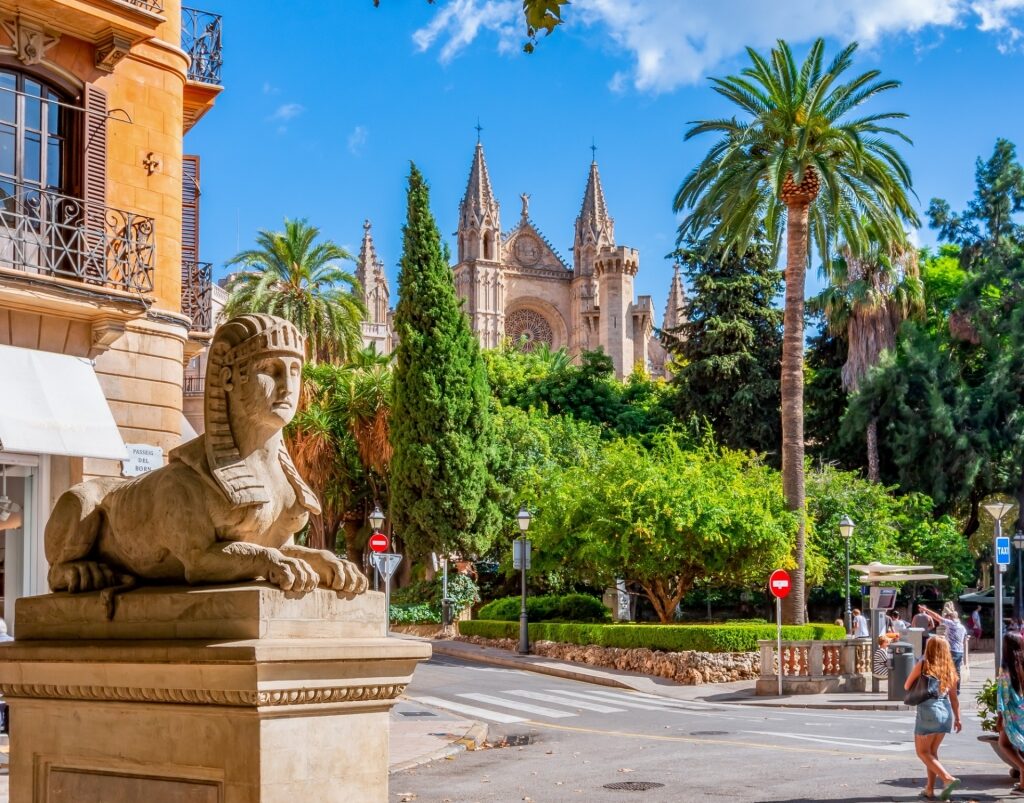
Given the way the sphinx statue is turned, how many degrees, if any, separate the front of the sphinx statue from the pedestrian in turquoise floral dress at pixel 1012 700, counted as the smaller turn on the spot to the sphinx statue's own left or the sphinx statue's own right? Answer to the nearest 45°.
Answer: approximately 90° to the sphinx statue's own left

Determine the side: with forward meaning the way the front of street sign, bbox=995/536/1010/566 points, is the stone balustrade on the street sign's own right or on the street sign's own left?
on the street sign's own right

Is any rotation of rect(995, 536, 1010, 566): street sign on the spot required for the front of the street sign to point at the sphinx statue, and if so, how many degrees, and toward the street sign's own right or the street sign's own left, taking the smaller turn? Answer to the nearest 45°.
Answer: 0° — it already faces it

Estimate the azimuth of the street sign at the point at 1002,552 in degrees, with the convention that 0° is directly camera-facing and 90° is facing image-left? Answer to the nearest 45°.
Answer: approximately 0°

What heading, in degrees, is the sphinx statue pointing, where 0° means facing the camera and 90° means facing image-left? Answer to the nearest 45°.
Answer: approximately 315°

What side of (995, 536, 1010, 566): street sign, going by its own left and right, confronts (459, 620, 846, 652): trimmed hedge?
right

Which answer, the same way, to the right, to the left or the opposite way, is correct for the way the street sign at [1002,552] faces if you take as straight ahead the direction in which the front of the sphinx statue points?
to the right
